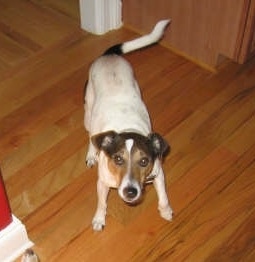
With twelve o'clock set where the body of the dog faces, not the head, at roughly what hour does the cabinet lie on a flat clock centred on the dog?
The cabinet is roughly at 7 o'clock from the dog.

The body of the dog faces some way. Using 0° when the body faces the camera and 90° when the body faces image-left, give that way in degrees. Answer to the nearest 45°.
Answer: approximately 0°

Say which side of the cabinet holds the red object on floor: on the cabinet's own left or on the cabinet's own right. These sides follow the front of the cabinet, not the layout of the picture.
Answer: on the cabinet's own right

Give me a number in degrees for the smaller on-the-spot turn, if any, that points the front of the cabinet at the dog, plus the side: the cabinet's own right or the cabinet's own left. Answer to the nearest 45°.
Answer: approximately 45° to the cabinet's own right

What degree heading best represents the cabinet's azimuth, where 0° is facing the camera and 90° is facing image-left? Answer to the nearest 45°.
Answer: approximately 315°
